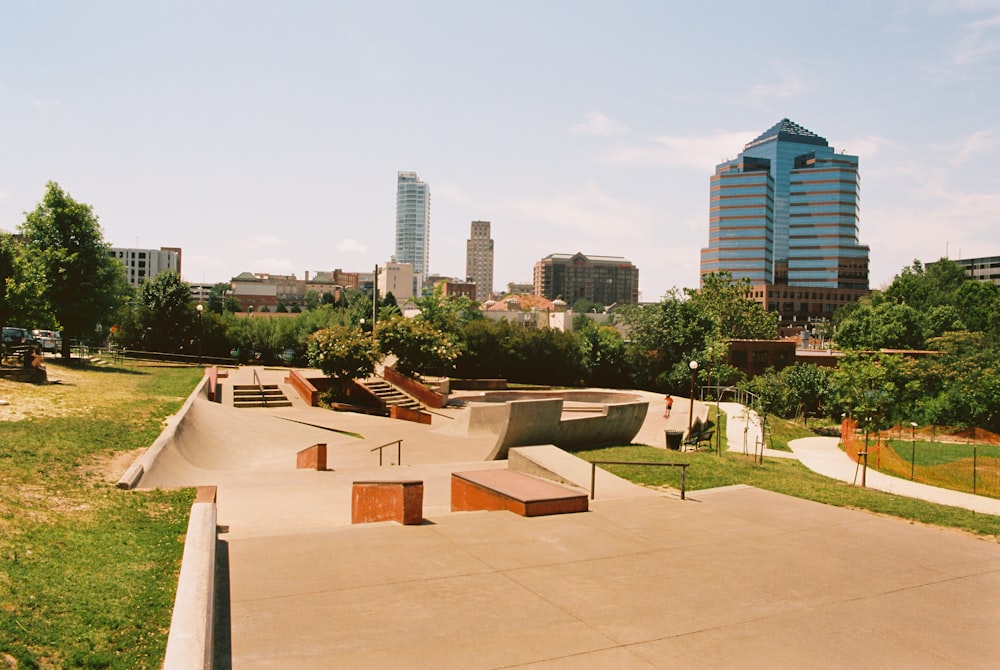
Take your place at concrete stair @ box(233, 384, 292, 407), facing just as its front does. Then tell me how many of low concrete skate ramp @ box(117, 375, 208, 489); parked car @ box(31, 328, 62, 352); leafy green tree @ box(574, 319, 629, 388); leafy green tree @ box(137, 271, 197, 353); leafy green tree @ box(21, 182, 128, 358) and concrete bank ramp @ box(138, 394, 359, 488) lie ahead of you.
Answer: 2

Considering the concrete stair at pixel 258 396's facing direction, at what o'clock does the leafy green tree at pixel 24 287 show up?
The leafy green tree is roughly at 4 o'clock from the concrete stair.

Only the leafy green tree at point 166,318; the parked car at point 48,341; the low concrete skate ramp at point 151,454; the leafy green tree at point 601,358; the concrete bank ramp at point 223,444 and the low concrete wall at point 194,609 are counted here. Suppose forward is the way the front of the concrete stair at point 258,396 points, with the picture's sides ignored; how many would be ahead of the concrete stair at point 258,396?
3

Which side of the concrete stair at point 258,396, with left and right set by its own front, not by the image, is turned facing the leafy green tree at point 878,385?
left

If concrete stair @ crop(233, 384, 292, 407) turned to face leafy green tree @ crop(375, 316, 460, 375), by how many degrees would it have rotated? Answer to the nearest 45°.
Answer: approximately 90° to its left

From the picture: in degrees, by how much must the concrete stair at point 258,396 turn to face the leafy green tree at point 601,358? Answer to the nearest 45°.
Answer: approximately 135° to its left

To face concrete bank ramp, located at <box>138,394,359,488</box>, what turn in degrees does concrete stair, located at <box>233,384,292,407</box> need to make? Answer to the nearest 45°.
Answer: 0° — it already faces it

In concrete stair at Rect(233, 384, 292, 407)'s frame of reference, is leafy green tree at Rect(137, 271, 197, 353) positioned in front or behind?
behind

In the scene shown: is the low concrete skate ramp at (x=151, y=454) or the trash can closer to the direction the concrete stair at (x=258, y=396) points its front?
the low concrete skate ramp

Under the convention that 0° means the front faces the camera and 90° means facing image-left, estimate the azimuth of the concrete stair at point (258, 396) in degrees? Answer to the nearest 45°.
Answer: approximately 0°

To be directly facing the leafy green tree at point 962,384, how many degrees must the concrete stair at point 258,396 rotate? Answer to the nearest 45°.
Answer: approximately 90° to its left

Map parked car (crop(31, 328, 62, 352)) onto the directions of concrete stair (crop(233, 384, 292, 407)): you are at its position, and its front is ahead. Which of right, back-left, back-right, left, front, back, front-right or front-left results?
back-right

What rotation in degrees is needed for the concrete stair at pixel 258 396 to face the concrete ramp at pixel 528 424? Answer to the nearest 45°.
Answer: approximately 45° to its left
